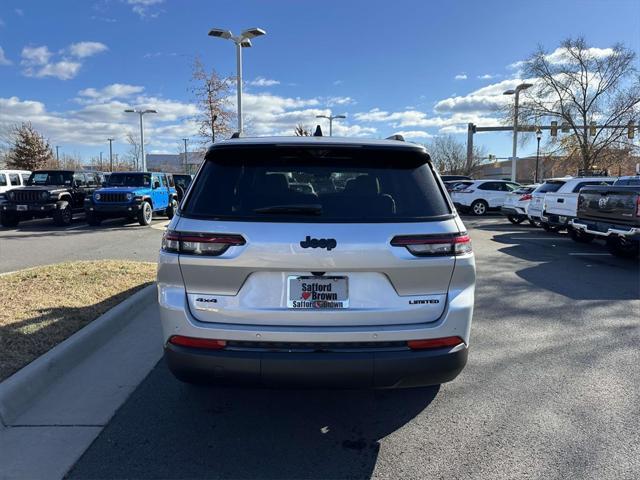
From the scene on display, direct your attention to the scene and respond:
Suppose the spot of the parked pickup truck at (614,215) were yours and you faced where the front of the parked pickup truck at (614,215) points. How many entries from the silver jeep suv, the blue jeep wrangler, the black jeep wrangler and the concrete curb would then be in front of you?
0

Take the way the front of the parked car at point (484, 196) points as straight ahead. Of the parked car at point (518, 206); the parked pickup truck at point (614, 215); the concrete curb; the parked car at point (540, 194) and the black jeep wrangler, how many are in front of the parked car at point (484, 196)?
0

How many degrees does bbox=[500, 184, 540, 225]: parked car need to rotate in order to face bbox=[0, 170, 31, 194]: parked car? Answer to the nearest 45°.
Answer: approximately 135° to its left

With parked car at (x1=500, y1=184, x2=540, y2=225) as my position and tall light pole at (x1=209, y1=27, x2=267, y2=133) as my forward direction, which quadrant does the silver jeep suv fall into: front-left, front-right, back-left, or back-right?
front-left

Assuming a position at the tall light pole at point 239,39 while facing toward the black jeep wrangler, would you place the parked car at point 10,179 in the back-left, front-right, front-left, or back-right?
front-right

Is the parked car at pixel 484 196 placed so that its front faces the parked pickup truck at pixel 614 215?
no

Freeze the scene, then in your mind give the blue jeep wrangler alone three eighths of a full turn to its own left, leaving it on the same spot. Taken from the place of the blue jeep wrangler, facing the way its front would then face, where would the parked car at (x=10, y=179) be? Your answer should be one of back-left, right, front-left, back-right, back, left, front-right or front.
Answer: back-left

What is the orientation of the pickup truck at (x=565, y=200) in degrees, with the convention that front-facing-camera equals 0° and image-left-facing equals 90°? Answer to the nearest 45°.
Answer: approximately 225°

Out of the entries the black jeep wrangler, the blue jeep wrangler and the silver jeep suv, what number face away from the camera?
1

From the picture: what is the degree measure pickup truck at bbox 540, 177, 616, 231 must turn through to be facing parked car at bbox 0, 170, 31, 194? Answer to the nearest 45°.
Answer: approximately 135° to its left

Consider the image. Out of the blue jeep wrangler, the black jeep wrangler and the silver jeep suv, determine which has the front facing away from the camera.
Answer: the silver jeep suv

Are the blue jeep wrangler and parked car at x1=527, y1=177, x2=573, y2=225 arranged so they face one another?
no

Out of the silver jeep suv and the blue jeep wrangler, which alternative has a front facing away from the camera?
the silver jeep suv

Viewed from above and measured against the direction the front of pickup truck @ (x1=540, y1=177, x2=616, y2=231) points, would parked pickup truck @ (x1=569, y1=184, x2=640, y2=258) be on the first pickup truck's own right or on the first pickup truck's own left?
on the first pickup truck's own right

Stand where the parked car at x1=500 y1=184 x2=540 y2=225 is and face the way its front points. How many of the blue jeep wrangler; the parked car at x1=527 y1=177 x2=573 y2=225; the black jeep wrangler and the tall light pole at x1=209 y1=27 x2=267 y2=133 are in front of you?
0

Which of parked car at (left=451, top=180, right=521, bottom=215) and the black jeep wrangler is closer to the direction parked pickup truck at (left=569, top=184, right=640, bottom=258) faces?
the parked car

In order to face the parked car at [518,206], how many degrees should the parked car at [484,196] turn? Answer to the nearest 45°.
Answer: approximately 135° to its right

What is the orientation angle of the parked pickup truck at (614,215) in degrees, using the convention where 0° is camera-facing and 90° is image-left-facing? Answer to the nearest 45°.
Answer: approximately 225°

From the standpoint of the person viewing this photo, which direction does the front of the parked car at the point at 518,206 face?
facing away from the viewer and to the right of the viewer

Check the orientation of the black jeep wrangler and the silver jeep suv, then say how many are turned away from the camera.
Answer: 1

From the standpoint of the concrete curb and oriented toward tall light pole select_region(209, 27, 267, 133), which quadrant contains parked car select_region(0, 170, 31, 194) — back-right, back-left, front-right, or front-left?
front-left
